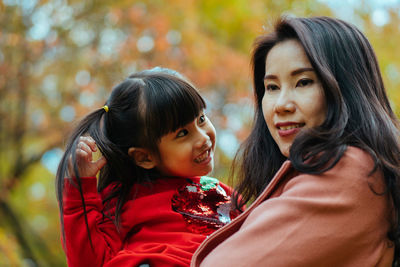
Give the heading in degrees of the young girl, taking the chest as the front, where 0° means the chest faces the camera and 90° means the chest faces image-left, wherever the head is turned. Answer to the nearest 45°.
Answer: approximately 315°

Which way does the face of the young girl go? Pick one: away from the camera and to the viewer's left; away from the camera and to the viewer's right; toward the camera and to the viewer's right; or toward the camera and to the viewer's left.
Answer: toward the camera and to the viewer's right
